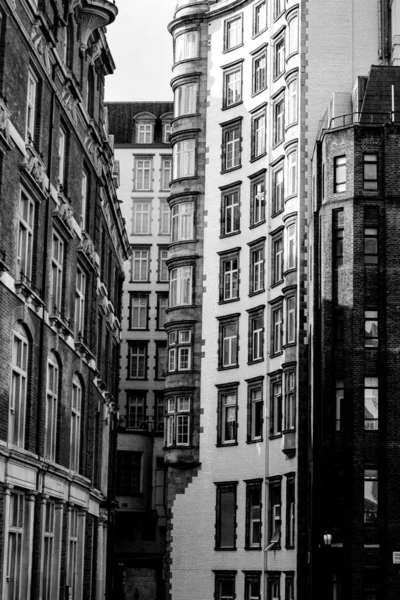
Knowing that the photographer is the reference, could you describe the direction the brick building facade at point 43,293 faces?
facing the viewer and to the right of the viewer
